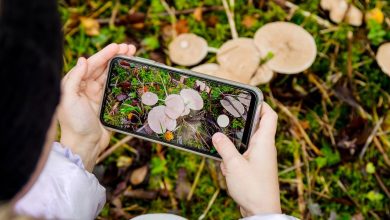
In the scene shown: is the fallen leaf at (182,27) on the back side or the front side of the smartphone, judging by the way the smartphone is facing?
on the back side

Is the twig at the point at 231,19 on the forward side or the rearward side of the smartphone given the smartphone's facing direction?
on the rearward side

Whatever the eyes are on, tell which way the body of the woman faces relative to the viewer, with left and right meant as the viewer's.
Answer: facing away from the viewer and to the right of the viewer

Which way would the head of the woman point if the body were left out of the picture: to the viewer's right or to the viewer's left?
to the viewer's right

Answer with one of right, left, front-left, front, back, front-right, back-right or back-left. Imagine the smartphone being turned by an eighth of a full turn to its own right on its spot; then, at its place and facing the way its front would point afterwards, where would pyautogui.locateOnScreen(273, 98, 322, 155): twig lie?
back

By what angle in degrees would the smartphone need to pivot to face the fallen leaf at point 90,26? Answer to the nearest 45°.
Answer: approximately 135° to its right

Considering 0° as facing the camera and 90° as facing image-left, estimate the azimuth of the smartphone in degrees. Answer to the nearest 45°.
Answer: approximately 0°

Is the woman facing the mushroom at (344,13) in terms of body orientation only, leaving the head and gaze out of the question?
yes

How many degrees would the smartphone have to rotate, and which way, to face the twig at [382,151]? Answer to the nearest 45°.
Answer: approximately 90° to its left

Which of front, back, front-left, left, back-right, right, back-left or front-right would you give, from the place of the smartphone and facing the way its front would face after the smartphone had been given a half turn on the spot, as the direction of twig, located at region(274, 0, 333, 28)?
front-right
